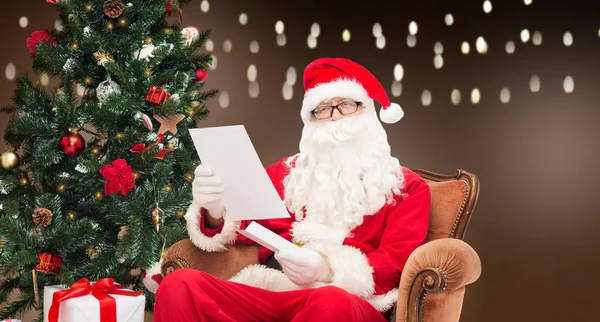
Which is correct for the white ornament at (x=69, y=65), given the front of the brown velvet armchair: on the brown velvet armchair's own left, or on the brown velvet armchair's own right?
on the brown velvet armchair's own right

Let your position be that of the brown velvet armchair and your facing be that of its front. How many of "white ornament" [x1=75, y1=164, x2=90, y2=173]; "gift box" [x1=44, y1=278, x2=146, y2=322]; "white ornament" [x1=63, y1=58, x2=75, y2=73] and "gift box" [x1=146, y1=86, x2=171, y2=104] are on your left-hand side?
0

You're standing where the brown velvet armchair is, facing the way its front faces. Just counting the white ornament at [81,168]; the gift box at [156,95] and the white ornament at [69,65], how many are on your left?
0

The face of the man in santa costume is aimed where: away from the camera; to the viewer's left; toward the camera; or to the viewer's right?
toward the camera

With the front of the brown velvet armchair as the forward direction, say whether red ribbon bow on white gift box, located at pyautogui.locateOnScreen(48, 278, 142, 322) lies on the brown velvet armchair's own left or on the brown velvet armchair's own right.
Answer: on the brown velvet armchair's own right

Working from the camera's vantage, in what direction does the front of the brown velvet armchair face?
facing the viewer and to the left of the viewer

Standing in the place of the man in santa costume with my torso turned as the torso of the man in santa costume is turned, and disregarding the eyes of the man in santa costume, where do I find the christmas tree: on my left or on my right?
on my right

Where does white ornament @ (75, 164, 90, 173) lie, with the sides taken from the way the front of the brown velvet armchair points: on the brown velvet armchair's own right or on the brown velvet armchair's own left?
on the brown velvet armchair's own right

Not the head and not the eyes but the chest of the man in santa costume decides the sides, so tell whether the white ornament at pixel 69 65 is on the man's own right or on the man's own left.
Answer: on the man's own right

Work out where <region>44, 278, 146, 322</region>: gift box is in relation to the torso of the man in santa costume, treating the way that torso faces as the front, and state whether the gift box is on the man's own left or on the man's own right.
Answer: on the man's own right
